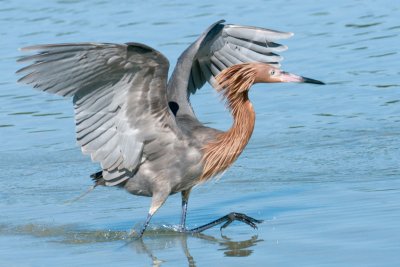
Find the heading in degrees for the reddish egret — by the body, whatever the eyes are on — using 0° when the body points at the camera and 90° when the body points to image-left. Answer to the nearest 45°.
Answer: approximately 270°
